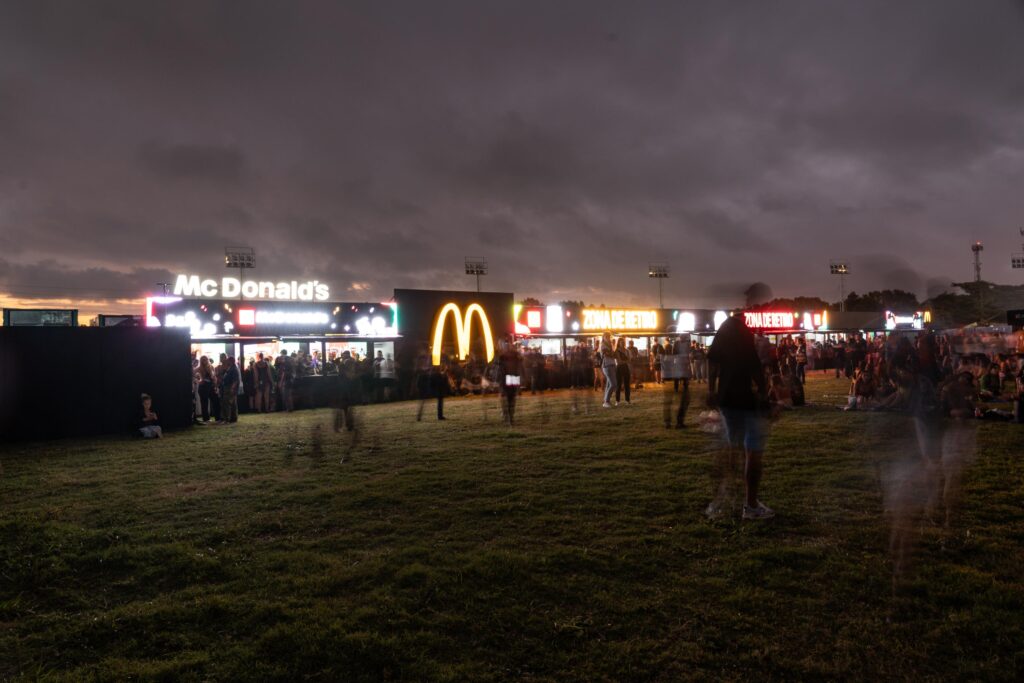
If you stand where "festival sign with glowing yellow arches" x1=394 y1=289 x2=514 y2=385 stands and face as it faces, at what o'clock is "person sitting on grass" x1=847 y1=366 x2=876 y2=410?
The person sitting on grass is roughly at 11 o'clock from the festival sign with glowing yellow arches.

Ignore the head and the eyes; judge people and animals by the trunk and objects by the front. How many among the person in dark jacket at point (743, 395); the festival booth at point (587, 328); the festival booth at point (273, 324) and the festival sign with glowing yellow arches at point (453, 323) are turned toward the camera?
3

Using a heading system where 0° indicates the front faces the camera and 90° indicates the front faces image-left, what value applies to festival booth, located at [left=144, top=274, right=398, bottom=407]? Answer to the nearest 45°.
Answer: approximately 0°

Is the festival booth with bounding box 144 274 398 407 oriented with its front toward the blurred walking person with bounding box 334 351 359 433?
yes

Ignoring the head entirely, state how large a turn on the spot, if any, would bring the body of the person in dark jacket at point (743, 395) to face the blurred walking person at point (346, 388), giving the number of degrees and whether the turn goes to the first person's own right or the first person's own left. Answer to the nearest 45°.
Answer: approximately 45° to the first person's own left

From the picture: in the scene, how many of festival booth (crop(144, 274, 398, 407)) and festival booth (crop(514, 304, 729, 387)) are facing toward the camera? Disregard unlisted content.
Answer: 2

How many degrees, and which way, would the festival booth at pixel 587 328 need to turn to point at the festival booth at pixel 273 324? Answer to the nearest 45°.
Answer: approximately 45° to its right

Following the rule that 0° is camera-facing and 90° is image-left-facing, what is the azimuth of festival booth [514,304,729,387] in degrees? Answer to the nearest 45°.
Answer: approximately 0°

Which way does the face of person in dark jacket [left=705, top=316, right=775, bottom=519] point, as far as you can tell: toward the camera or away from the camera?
away from the camera

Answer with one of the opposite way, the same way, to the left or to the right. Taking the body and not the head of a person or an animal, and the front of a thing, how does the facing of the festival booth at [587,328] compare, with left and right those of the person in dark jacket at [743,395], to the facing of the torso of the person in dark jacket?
the opposite way

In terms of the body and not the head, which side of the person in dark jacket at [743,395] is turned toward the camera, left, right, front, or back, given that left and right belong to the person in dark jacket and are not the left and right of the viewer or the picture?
back
